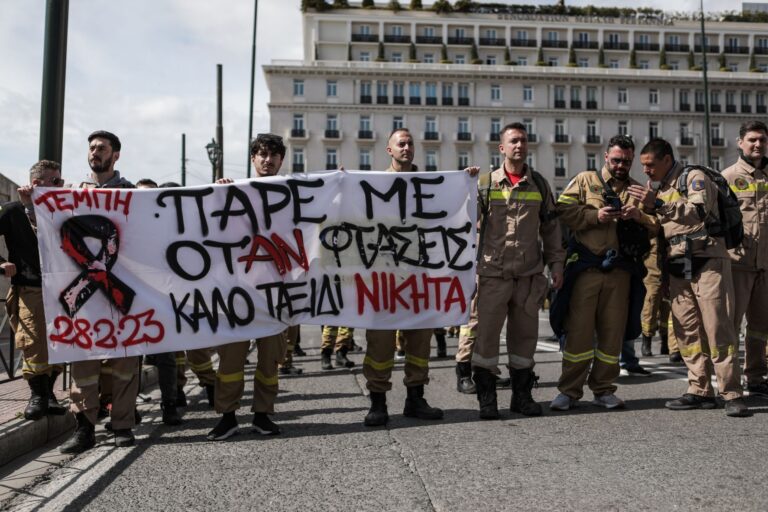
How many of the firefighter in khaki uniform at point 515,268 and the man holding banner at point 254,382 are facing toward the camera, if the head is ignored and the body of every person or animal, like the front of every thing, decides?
2

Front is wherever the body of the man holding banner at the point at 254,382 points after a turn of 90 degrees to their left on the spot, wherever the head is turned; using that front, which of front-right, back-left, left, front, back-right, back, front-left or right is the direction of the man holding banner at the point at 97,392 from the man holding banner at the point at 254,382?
back

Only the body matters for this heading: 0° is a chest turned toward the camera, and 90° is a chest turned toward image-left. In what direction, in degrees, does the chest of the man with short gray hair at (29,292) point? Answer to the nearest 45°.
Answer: approximately 315°

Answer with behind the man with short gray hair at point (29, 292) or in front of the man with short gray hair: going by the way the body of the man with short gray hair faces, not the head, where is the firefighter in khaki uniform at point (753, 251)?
in front

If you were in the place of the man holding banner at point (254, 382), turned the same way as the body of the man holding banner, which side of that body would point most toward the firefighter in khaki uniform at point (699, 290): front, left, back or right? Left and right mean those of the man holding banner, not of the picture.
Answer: left

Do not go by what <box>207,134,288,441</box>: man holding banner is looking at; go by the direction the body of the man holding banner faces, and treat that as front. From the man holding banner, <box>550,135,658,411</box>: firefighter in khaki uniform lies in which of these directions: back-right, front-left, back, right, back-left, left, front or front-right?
left

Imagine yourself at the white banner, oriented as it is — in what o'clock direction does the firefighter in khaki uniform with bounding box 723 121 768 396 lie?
The firefighter in khaki uniform is roughly at 9 o'clock from the white banner.

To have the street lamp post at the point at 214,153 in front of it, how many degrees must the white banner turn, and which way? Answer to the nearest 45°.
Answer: approximately 180°

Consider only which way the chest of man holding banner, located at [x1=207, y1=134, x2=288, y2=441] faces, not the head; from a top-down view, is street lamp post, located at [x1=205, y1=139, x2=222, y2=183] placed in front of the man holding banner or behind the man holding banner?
behind

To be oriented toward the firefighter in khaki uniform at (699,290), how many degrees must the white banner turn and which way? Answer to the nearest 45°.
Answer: approximately 90° to its left

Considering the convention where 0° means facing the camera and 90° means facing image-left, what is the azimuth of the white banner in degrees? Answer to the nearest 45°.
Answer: approximately 0°
